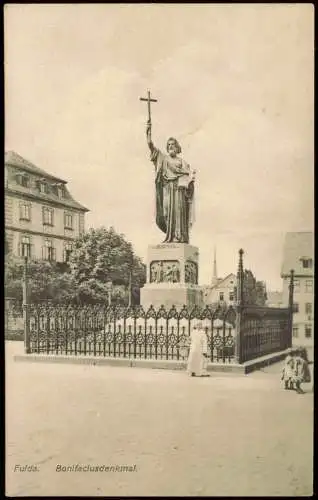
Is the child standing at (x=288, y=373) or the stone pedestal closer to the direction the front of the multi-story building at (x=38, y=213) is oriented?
the child standing

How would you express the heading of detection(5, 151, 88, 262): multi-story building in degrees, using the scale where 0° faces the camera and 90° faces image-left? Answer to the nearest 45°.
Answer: approximately 315°
